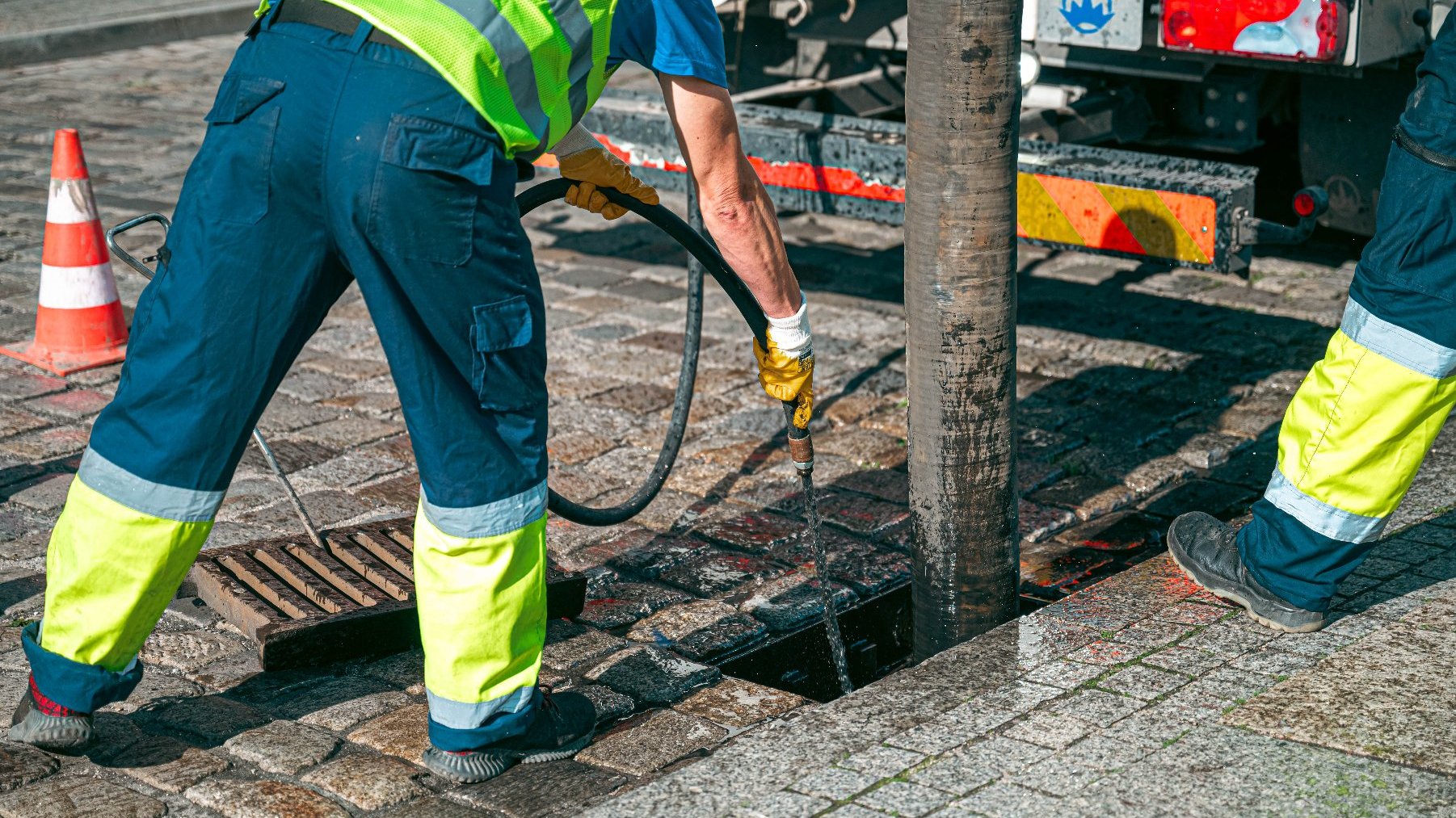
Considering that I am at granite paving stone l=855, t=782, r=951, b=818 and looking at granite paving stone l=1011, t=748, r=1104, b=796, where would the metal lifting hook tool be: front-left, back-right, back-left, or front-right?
back-left

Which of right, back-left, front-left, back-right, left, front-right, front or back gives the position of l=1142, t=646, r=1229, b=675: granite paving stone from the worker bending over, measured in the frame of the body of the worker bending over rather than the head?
front-right

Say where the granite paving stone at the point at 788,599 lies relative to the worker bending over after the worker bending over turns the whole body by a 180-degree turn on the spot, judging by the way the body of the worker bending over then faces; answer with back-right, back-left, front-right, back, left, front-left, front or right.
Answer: back

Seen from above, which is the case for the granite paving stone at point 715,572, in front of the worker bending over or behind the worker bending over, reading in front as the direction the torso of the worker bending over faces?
in front

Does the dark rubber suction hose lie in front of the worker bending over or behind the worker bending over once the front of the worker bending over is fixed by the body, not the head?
in front

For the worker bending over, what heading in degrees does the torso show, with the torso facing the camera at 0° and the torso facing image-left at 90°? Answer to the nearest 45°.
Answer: approximately 225°
